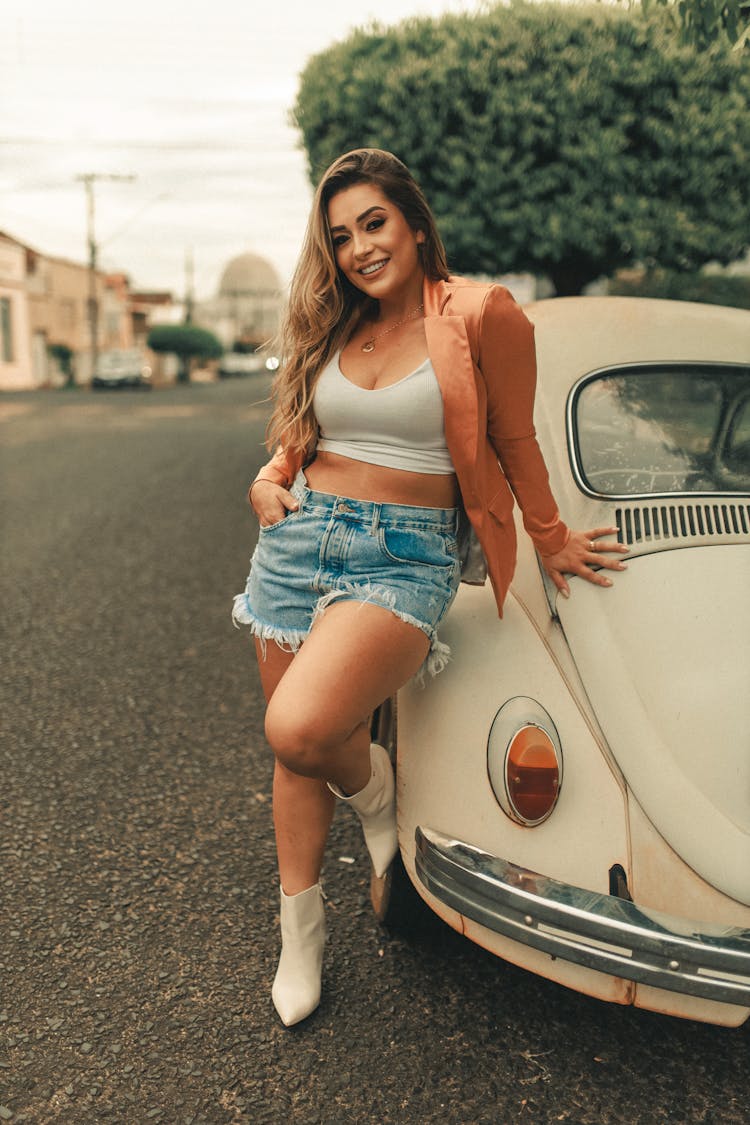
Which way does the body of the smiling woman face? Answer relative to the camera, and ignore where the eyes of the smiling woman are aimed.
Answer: toward the camera

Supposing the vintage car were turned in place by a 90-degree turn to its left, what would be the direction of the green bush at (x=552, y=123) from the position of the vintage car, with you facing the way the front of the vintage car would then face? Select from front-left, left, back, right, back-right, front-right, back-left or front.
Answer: right

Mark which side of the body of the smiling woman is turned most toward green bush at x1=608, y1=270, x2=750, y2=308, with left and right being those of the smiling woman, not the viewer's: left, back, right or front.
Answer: back

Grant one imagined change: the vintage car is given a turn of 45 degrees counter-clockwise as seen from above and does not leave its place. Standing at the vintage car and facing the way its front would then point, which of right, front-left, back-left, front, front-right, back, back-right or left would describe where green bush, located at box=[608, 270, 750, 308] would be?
front-right

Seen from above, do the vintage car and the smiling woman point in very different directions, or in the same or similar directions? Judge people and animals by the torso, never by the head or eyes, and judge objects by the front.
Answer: very different directions

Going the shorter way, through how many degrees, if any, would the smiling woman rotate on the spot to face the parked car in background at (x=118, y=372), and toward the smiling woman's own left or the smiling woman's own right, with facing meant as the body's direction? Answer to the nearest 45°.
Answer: approximately 180°

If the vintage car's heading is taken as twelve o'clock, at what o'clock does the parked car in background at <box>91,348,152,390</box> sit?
The parked car in background is roughly at 11 o'clock from the vintage car.

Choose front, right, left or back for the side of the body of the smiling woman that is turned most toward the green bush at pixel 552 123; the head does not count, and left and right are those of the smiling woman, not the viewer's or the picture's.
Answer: back

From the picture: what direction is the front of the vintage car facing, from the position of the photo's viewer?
facing away from the viewer
